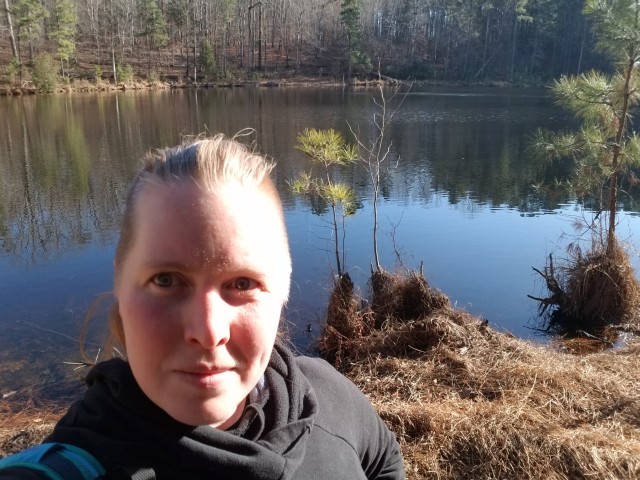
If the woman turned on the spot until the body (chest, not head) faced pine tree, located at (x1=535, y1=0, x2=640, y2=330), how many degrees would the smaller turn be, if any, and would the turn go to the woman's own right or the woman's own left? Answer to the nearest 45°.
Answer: approximately 135° to the woman's own left

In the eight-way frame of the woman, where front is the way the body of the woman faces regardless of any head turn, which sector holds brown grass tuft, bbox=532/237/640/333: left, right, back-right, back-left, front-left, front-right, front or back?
back-left

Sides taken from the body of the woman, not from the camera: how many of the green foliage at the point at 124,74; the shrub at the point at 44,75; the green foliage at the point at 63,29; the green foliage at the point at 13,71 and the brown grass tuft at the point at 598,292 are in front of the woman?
0

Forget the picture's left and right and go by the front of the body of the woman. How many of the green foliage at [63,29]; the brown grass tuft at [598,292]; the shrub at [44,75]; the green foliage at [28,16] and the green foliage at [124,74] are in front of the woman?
0

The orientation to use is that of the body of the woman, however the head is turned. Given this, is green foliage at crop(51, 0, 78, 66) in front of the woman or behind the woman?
behind

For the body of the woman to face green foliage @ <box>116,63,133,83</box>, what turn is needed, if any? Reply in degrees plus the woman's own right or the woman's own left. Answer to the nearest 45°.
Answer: approximately 180°

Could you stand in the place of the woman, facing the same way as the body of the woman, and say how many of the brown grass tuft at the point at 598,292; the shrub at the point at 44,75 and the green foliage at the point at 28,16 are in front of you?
0

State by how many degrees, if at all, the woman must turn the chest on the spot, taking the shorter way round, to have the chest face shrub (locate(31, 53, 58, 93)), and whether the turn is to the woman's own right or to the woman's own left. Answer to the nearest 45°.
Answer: approximately 180°

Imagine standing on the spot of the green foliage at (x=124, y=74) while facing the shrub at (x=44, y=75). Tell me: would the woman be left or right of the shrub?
left

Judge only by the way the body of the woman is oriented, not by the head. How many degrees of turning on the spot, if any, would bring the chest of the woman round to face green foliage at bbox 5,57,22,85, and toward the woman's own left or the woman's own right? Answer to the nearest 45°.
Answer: approximately 180°

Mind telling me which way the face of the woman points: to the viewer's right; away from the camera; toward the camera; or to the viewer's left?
toward the camera

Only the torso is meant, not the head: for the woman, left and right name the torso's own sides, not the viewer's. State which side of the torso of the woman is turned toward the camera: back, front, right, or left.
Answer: front

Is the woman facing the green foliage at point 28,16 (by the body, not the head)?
no
